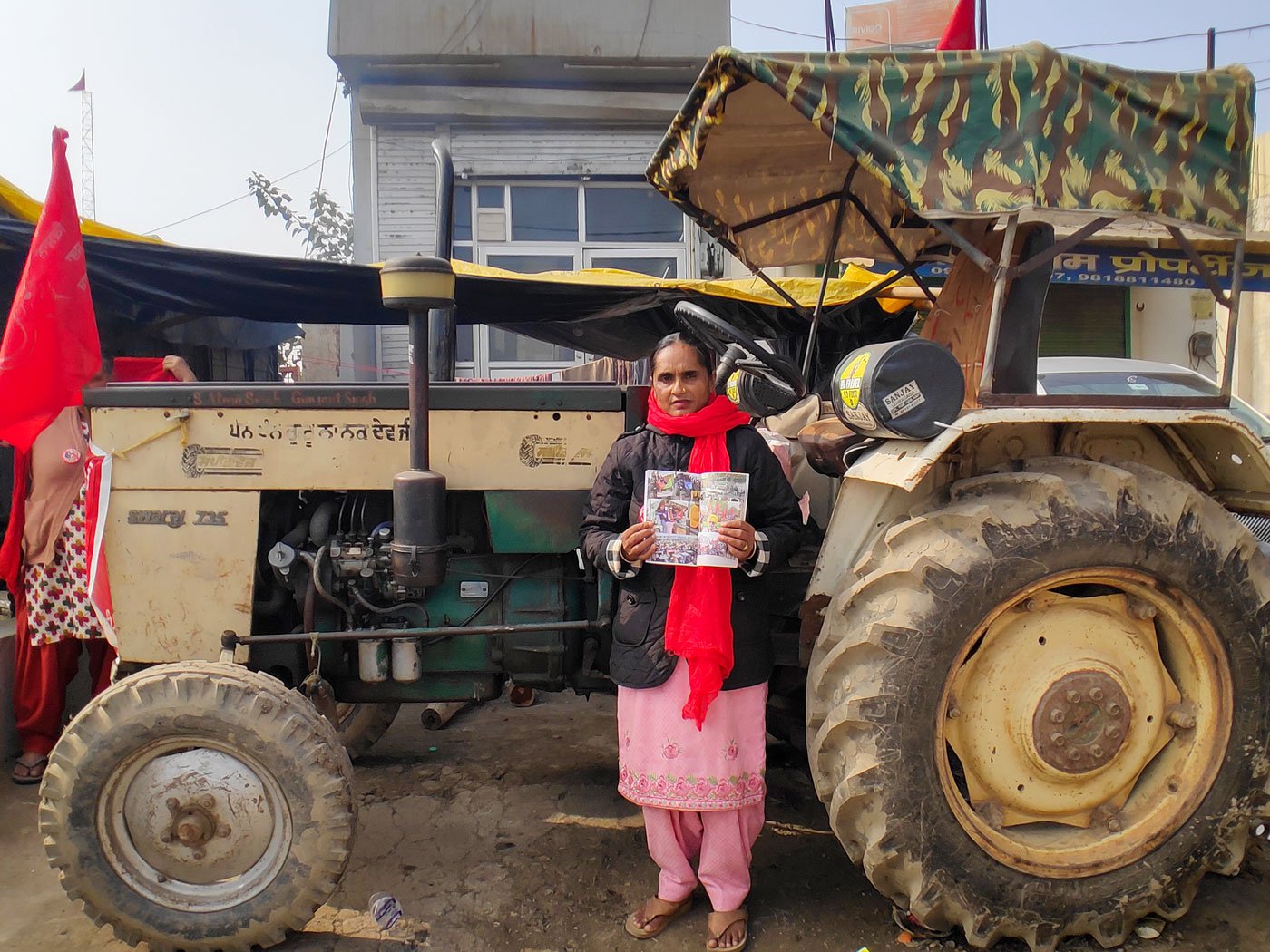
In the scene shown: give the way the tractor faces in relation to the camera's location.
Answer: facing to the left of the viewer

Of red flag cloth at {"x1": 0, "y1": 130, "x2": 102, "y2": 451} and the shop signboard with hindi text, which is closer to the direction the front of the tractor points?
the red flag cloth

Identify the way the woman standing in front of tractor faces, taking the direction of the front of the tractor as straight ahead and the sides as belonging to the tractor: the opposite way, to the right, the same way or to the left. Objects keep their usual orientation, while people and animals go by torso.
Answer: to the left

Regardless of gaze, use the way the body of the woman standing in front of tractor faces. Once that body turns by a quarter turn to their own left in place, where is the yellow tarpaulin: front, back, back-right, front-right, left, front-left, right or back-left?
left

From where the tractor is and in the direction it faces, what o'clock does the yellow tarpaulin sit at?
The yellow tarpaulin is roughly at 3 o'clock from the tractor.

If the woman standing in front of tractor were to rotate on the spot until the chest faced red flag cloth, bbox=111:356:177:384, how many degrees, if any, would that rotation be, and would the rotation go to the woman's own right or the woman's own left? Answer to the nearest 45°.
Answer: approximately 135° to the woman's own right
